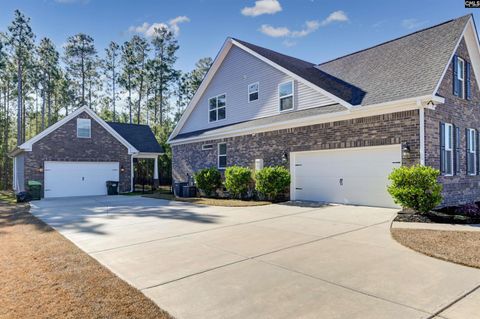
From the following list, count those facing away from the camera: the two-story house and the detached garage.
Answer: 0

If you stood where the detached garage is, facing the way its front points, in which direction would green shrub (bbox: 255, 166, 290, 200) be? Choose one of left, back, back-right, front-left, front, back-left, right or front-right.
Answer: front-left

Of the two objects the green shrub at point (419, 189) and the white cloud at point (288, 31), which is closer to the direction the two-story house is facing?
the green shrub

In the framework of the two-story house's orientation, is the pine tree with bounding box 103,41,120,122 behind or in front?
behind

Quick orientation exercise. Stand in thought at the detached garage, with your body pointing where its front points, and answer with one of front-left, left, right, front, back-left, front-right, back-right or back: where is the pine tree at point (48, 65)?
back

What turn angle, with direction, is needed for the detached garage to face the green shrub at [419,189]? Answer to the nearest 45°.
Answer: approximately 45° to its left

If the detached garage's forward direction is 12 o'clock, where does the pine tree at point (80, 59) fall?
The pine tree is roughly at 6 o'clock from the detached garage.

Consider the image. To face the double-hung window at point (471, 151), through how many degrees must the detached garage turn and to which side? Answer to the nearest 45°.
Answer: approximately 45° to its left

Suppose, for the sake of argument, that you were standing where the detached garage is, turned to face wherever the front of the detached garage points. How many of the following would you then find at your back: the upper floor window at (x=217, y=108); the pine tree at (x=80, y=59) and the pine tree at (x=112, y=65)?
2

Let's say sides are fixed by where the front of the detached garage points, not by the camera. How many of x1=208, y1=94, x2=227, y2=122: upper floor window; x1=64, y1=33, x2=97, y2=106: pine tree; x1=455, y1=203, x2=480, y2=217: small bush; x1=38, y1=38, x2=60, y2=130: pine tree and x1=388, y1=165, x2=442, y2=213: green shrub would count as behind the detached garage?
2
